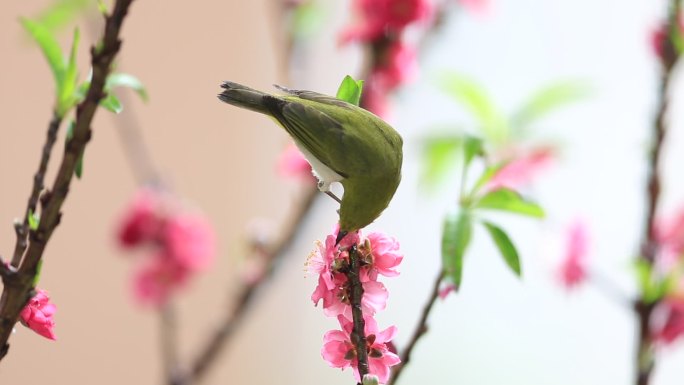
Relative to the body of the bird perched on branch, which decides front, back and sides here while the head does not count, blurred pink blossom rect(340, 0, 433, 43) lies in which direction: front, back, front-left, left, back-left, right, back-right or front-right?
left

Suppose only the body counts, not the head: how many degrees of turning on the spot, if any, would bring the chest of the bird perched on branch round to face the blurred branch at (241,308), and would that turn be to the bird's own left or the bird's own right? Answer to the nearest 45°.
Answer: approximately 90° to the bird's own left

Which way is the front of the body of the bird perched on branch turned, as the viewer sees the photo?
to the viewer's right

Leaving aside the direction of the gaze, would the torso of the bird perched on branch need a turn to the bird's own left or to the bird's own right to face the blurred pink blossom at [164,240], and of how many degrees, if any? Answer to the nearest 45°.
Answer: approximately 90° to the bird's own left

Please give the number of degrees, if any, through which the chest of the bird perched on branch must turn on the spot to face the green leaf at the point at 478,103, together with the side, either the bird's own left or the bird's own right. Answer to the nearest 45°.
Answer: approximately 90° to the bird's own left
